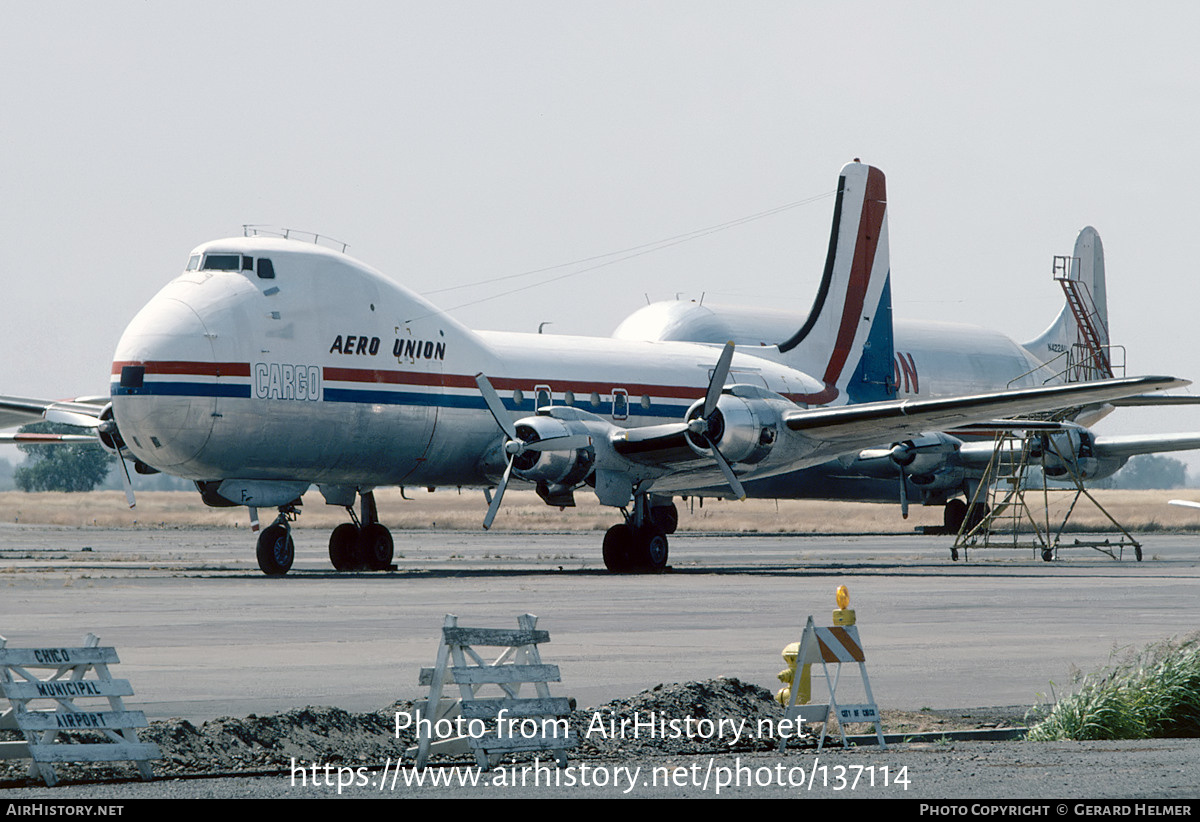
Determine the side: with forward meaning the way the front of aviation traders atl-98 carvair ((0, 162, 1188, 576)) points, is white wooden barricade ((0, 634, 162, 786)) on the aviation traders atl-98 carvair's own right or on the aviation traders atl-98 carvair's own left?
on the aviation traders atl-98 carvair's own left

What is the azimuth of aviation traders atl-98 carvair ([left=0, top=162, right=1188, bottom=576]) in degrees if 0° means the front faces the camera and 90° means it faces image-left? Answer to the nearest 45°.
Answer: approximately 45°

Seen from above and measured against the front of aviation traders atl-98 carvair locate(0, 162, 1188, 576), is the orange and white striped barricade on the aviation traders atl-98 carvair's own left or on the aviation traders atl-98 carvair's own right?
on the aviation traders atl-98 carvair's own left

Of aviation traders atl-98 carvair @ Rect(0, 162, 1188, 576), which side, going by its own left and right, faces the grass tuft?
left

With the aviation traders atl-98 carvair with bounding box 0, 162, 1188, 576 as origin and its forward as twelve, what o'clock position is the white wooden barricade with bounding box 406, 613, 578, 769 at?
The white wooden barricade is roughly at 10 o'clock from the aviation traders atl-98 carvair.
